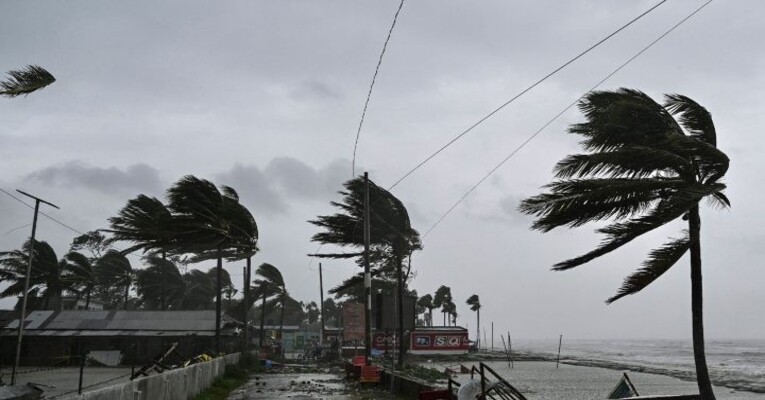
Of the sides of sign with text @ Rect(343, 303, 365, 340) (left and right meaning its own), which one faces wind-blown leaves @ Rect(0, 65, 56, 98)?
front

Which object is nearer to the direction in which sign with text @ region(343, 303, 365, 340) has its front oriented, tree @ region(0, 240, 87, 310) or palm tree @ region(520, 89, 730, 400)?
the palm tree

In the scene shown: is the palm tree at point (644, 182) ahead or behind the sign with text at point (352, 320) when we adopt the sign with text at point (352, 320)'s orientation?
ahead

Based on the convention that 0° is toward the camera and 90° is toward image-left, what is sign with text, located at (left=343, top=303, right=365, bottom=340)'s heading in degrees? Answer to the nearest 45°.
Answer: approximately 0°

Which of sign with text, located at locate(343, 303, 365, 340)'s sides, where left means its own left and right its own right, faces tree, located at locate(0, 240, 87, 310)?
right

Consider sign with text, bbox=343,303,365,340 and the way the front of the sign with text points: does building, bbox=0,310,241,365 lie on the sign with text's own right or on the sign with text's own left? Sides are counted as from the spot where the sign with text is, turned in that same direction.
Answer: on the sign with text's own right

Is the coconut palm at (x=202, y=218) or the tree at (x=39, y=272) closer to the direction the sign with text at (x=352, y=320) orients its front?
the coconut palm
